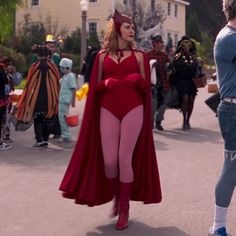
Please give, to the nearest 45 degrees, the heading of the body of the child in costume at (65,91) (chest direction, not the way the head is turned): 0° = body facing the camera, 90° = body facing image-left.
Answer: approximately 45°

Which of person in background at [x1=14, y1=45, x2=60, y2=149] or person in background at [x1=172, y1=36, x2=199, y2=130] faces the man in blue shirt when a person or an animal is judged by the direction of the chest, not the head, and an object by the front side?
person in background at [x1=172, y1=36, x2=199, y2=130]

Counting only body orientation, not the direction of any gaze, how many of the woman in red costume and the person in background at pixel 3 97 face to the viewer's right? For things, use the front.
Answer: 1

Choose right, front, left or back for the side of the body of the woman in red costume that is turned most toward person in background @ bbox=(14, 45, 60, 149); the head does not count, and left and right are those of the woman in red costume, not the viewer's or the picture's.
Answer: back

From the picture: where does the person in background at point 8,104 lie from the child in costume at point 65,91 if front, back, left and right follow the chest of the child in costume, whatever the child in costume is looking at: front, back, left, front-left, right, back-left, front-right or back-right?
front-right

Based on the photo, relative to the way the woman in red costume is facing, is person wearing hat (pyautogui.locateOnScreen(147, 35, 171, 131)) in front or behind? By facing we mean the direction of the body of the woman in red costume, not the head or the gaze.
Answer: behind

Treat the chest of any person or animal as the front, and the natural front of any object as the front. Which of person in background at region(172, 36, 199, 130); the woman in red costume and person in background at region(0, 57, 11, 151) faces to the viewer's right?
person in background at region(0, 57, 11, 151)
